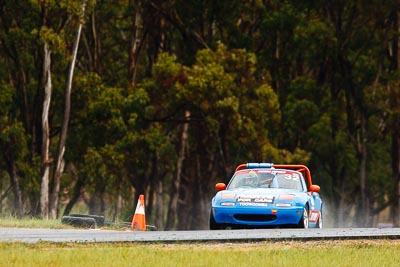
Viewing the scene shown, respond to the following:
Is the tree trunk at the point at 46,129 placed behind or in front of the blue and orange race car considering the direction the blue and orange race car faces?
behind

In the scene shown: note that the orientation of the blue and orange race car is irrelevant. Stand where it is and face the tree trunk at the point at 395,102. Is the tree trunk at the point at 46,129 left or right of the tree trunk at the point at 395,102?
left

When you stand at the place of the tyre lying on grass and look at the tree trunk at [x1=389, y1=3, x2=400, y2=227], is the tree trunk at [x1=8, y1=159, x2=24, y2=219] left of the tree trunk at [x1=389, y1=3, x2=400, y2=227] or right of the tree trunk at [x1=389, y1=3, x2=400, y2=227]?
left

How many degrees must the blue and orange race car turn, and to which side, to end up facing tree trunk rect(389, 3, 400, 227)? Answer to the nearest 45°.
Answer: approximately 180°

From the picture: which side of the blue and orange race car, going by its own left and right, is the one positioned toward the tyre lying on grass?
right

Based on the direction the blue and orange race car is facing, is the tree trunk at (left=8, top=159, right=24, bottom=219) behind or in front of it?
behind

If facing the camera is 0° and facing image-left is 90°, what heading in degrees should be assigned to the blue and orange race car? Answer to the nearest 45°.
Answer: approximately 0°
